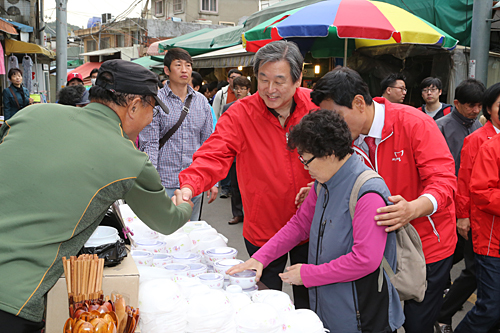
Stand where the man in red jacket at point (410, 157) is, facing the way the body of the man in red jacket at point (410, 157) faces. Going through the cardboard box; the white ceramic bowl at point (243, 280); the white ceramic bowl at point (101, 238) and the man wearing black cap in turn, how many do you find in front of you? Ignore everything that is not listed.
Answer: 4

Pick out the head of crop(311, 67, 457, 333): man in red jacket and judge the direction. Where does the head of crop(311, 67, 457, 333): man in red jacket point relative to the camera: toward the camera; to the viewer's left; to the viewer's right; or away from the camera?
to the viewer's left

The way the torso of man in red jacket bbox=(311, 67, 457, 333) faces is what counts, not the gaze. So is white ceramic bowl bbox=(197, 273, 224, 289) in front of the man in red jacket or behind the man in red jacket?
in front

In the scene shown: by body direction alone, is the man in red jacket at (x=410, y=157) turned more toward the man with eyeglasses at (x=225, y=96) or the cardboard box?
the cardboard box

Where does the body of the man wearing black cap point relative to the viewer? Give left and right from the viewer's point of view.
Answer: facing away from the viewer and to the right of the viewer

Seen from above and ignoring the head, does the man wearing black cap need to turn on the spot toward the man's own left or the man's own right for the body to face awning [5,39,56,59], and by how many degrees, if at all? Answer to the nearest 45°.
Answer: approximately 45° to the man's own left

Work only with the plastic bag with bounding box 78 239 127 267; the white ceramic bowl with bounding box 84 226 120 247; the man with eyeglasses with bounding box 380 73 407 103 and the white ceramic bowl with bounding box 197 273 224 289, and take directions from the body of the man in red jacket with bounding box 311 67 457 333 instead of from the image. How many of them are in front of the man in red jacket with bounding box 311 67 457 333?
3

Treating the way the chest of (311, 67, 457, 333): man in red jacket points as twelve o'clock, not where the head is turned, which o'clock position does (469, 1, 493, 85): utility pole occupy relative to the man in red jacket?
The utility pole is roughly at 5 o'clock from the man in red jacket.

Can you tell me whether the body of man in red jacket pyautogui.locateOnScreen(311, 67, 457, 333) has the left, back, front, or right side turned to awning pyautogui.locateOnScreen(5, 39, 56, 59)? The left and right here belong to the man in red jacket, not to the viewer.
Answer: right

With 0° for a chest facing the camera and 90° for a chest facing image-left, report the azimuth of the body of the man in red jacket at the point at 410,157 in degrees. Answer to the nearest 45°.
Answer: approximately 45°
